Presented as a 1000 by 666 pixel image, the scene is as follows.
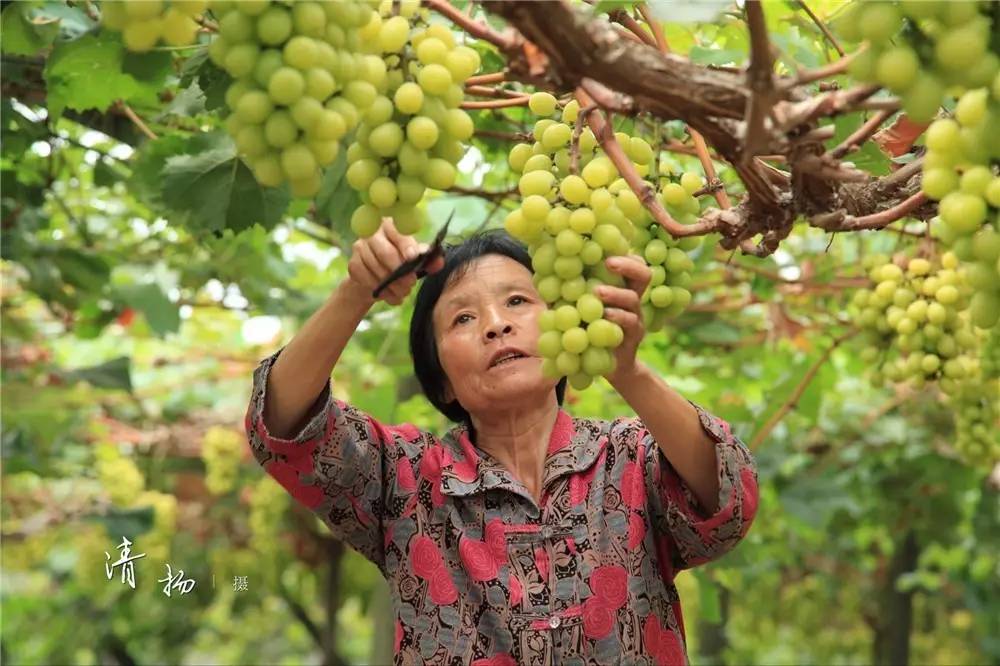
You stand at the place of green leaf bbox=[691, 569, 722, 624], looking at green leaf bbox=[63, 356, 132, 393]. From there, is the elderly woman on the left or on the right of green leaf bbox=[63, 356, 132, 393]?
left

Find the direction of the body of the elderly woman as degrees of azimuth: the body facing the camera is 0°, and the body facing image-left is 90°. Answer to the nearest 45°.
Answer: approximately 0°

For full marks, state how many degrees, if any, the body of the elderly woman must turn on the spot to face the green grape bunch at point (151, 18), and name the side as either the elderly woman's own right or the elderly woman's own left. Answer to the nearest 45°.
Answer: approximately 45° to the elderly woman's own right

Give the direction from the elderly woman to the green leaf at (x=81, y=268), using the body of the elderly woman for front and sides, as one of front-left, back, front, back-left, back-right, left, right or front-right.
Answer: back-right

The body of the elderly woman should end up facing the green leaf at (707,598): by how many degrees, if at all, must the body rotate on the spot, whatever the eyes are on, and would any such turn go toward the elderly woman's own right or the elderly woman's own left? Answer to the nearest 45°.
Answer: approximately 135° to the elderly woman's own left
